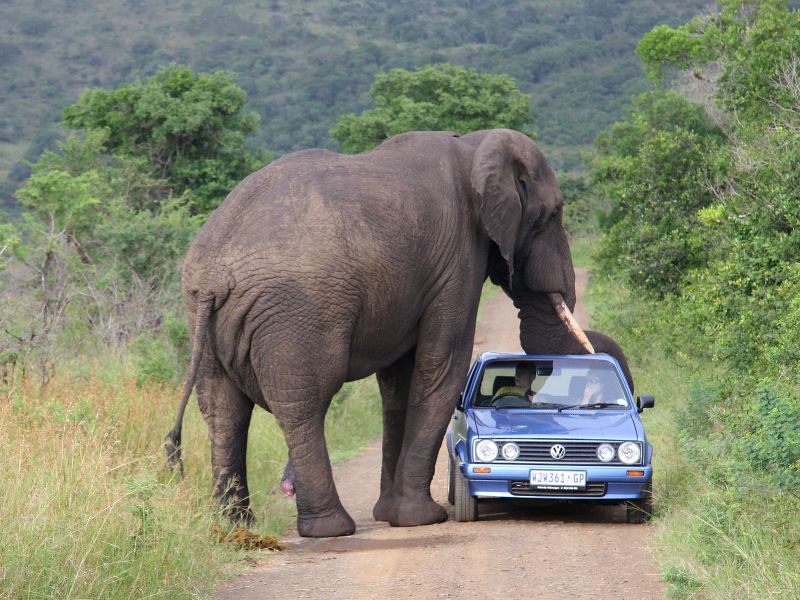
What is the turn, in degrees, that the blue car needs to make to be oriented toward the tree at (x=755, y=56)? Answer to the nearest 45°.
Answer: approximately 180°

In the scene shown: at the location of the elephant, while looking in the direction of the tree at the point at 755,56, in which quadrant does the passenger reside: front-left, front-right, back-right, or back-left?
front-right

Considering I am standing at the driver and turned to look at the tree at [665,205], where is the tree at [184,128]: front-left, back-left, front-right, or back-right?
front-left

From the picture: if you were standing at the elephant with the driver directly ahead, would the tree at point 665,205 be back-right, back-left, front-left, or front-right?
front-left

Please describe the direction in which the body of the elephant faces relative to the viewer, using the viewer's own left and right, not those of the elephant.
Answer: facing away from the viewer and to the right of the viewer

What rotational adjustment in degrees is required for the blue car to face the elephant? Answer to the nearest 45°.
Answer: approximately 90° to its right

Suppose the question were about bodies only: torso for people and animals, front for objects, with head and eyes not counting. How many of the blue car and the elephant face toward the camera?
1

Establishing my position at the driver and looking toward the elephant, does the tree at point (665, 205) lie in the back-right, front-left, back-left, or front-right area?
back-right

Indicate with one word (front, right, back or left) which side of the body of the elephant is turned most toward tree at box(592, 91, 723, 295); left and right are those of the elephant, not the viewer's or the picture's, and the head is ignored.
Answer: front

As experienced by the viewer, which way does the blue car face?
facing the viewer
